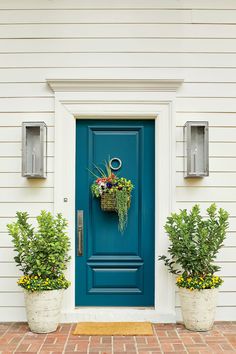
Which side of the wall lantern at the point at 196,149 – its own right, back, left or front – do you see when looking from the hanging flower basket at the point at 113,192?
right

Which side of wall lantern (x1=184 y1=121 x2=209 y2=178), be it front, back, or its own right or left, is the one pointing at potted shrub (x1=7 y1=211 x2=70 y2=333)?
right

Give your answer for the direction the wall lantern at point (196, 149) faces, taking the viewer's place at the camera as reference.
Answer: facing the viewer

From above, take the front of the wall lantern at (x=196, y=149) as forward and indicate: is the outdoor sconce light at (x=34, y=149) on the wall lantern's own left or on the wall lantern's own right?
on the wall lantern's own right
